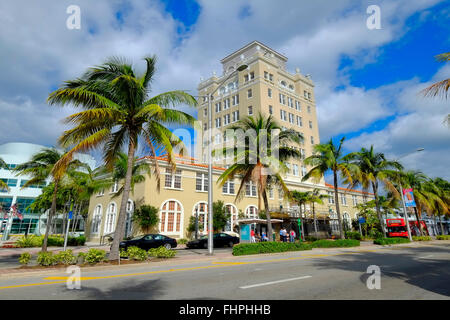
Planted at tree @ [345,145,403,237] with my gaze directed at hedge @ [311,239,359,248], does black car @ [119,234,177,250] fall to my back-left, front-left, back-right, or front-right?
front-right

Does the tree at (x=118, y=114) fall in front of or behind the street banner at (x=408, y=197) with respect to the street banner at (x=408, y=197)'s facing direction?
in front

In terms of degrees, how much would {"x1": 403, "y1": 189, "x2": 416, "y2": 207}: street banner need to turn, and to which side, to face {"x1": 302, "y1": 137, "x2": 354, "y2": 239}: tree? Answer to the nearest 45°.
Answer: approximately 45° to its right

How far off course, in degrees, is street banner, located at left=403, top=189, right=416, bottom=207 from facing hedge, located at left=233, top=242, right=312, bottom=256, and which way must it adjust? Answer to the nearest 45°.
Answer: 0° — it already faces it

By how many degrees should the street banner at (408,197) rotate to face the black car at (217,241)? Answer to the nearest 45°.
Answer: approximately 45° to its right

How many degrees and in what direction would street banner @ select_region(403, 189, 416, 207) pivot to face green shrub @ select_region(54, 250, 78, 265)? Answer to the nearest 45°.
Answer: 0° — it already faces it

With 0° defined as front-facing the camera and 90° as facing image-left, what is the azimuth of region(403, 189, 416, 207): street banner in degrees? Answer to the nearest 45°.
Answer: approximately 0°

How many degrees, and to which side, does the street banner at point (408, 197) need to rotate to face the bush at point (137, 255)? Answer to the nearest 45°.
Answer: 0° — it already faces it

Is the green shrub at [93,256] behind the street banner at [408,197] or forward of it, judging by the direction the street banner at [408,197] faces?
forward

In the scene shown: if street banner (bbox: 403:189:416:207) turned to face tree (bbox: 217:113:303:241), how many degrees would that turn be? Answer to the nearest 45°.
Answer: approximately 45° to its right

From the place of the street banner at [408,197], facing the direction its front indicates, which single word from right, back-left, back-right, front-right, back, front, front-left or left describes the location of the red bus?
back

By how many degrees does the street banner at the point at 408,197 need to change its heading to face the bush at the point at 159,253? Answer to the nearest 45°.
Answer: approximately 45° to its right

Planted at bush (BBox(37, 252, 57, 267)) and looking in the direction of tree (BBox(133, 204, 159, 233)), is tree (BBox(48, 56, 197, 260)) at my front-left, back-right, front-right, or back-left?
front-right

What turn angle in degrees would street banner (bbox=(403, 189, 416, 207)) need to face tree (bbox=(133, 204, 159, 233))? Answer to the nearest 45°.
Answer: approximately 45° to its right
